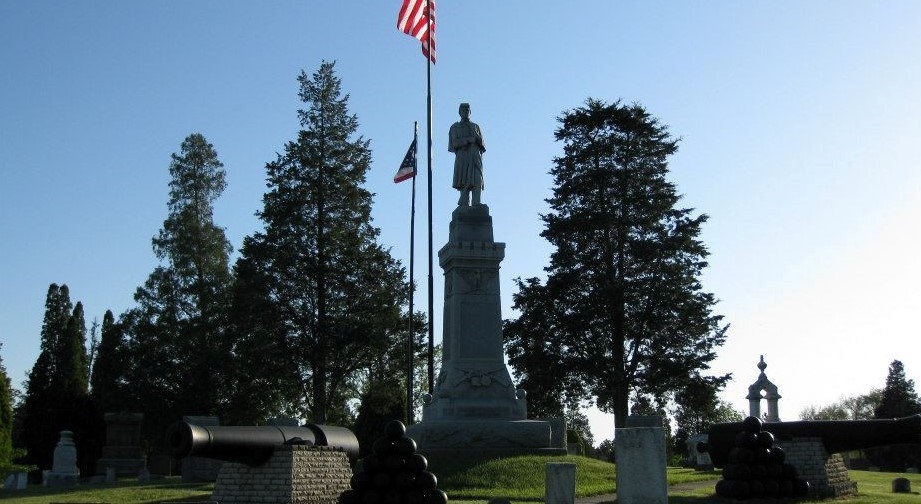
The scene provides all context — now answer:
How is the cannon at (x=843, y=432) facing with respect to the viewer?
to the viewer's right

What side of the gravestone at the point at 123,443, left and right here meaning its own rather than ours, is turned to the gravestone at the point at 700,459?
left

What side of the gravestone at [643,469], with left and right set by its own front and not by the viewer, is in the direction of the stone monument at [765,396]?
back

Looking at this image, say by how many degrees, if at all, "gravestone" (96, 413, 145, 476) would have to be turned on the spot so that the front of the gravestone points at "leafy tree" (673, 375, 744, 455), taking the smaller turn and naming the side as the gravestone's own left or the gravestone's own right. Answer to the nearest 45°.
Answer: approximately 90° to the gravestone's own left

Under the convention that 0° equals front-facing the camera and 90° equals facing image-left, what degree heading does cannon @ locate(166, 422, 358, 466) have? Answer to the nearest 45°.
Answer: approximately 45°

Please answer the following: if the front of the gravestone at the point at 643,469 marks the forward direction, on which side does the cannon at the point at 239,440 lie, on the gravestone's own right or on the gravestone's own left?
on the gravestone's own right

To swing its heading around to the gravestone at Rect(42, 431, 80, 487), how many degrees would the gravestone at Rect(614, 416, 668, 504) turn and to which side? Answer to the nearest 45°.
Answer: approximately 135° to its right

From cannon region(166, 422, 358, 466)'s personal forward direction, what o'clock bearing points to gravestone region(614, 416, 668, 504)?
The gravestone is roughly at 8 o'clock from the cannon.

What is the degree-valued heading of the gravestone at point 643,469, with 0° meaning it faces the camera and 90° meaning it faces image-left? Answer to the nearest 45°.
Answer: approximately 0°

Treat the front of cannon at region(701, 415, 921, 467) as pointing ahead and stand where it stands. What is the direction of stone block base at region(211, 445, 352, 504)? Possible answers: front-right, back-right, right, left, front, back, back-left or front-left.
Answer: back-right

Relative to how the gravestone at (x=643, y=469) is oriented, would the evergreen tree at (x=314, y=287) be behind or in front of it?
behind

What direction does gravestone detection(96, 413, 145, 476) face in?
toward the camera

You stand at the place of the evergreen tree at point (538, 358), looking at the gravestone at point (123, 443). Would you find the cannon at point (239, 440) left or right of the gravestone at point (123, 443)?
left

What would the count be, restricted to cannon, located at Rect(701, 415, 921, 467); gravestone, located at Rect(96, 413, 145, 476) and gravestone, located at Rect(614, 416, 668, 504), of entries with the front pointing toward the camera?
2

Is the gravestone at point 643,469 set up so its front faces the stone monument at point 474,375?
no

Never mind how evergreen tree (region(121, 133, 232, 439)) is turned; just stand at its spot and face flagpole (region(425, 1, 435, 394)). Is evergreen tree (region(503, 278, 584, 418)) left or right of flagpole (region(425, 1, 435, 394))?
left
